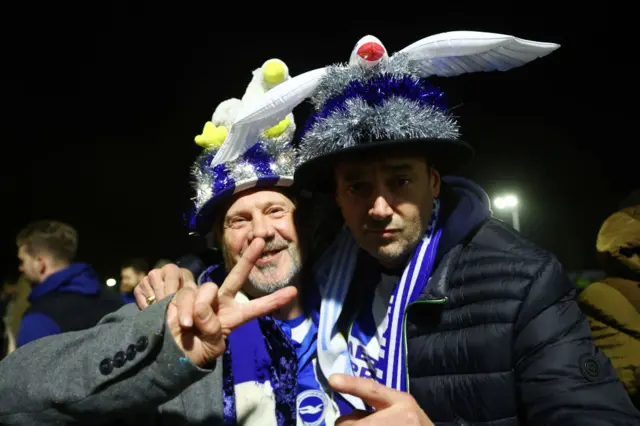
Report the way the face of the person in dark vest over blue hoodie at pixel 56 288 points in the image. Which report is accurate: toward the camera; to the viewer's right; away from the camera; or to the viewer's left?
to the viewer's left

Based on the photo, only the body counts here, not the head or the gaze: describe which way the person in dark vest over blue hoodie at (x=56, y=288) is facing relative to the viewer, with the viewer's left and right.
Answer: facing away from the viewer and to the left of the viewer

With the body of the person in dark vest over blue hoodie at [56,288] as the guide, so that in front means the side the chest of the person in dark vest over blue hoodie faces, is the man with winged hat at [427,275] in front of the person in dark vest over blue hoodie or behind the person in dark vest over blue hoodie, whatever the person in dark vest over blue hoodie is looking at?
behind
